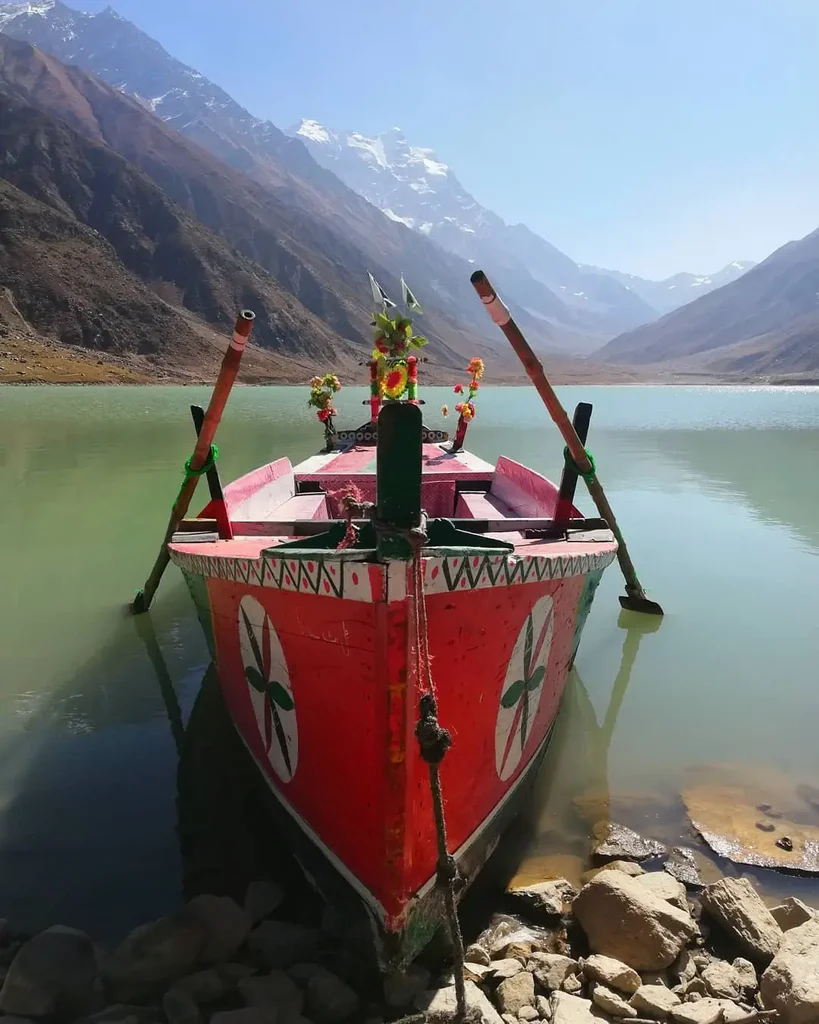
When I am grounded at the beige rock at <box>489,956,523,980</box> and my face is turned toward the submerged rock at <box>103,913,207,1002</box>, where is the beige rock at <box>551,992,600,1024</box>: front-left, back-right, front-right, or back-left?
back-left

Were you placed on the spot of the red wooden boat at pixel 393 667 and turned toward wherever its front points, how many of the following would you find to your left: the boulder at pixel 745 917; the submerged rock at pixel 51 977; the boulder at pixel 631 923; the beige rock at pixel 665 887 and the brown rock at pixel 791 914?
4

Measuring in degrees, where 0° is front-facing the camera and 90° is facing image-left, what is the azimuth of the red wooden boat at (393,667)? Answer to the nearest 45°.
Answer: approximately 0°

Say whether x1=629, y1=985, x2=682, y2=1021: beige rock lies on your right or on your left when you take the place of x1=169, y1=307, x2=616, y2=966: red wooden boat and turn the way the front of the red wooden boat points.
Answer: on your left
